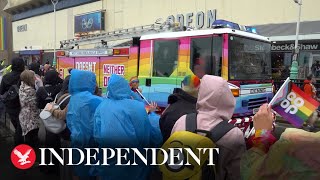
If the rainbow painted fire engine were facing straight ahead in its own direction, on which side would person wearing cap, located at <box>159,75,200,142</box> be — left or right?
on its right

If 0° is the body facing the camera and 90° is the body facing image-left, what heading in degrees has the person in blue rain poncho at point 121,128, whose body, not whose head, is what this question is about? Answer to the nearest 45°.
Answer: approximately 225°

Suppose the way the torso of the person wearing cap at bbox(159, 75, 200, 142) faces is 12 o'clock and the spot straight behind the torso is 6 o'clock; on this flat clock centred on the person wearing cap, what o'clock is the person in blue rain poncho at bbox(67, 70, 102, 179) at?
The person in blue rain poncho is roughly at 8 o'clock from the person wearing cap.

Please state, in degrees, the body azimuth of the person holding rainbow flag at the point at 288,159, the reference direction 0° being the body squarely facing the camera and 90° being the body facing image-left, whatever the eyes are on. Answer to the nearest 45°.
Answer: approximately 180°

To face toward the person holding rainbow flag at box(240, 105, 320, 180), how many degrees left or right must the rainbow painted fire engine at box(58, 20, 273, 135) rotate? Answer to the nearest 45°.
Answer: approximately 45° to its right

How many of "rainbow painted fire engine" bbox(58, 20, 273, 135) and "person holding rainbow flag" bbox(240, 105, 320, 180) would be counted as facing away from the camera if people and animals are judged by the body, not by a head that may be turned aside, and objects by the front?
1

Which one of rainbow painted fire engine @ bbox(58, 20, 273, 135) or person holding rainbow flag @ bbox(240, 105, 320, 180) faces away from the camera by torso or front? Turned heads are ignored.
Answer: the person holding rainbow flag

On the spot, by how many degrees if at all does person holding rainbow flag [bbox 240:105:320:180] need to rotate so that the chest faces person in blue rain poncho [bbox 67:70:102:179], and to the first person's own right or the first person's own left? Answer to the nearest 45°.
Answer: approximately 45° to the first person's own left

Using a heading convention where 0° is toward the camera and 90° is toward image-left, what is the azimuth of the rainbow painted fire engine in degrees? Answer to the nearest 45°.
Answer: approximately 315°

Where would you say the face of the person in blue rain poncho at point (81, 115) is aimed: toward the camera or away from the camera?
away from the camera

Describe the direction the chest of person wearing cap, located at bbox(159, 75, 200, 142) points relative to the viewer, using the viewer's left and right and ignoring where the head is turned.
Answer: facing away from the viewer and to the right of the viewer

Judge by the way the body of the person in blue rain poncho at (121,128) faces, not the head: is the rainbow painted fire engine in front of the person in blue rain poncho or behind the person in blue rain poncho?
in front

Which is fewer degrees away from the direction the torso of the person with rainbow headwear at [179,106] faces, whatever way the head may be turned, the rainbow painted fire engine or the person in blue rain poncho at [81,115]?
the rainbow painted fire engine

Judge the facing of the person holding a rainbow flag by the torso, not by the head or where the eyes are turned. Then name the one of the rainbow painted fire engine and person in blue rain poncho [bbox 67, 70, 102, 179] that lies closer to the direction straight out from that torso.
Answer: the rainbow painted fire engine

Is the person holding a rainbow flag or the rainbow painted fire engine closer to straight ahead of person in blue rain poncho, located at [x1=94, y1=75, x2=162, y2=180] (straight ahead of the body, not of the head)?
the rainbow painted fire engine

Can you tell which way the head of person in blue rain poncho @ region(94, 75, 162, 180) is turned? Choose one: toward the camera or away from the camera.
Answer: away from the camera

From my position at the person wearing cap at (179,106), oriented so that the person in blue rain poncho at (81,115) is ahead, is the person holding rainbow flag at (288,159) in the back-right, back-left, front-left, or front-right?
back-left
